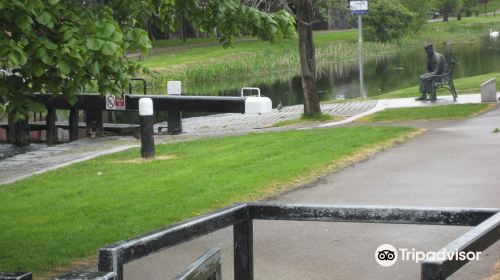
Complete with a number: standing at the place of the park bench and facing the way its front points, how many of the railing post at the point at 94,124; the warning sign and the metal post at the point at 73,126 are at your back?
0

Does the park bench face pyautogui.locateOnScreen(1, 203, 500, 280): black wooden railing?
no

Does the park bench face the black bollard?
no

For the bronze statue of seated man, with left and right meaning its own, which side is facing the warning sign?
front

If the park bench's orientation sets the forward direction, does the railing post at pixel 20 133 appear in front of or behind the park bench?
in front

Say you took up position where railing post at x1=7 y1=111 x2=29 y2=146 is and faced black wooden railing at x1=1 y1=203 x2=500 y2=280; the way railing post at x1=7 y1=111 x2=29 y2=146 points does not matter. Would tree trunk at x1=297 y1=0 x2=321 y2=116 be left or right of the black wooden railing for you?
left

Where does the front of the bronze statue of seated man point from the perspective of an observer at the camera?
facing to the left of the viewer

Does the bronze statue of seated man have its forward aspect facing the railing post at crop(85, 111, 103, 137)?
yes

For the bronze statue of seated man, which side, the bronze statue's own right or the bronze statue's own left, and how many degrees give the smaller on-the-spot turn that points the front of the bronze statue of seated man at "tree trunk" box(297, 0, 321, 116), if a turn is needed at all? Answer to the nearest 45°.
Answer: approximately 45° to the bronze statue's own left

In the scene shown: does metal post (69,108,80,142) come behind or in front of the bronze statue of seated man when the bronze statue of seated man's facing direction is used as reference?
in front

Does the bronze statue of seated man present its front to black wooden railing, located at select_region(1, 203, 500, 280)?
no

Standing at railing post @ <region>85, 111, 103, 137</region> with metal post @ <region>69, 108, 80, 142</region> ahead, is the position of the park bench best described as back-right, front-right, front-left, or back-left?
back-right

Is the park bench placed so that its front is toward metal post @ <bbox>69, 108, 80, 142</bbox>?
yes

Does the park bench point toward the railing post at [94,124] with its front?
yes

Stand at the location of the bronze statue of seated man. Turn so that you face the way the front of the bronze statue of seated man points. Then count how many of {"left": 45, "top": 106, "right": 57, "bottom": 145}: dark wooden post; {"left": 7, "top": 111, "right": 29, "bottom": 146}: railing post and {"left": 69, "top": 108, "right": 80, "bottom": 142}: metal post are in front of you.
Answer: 3

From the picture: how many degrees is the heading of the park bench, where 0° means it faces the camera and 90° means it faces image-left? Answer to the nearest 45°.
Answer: approximately 90°
